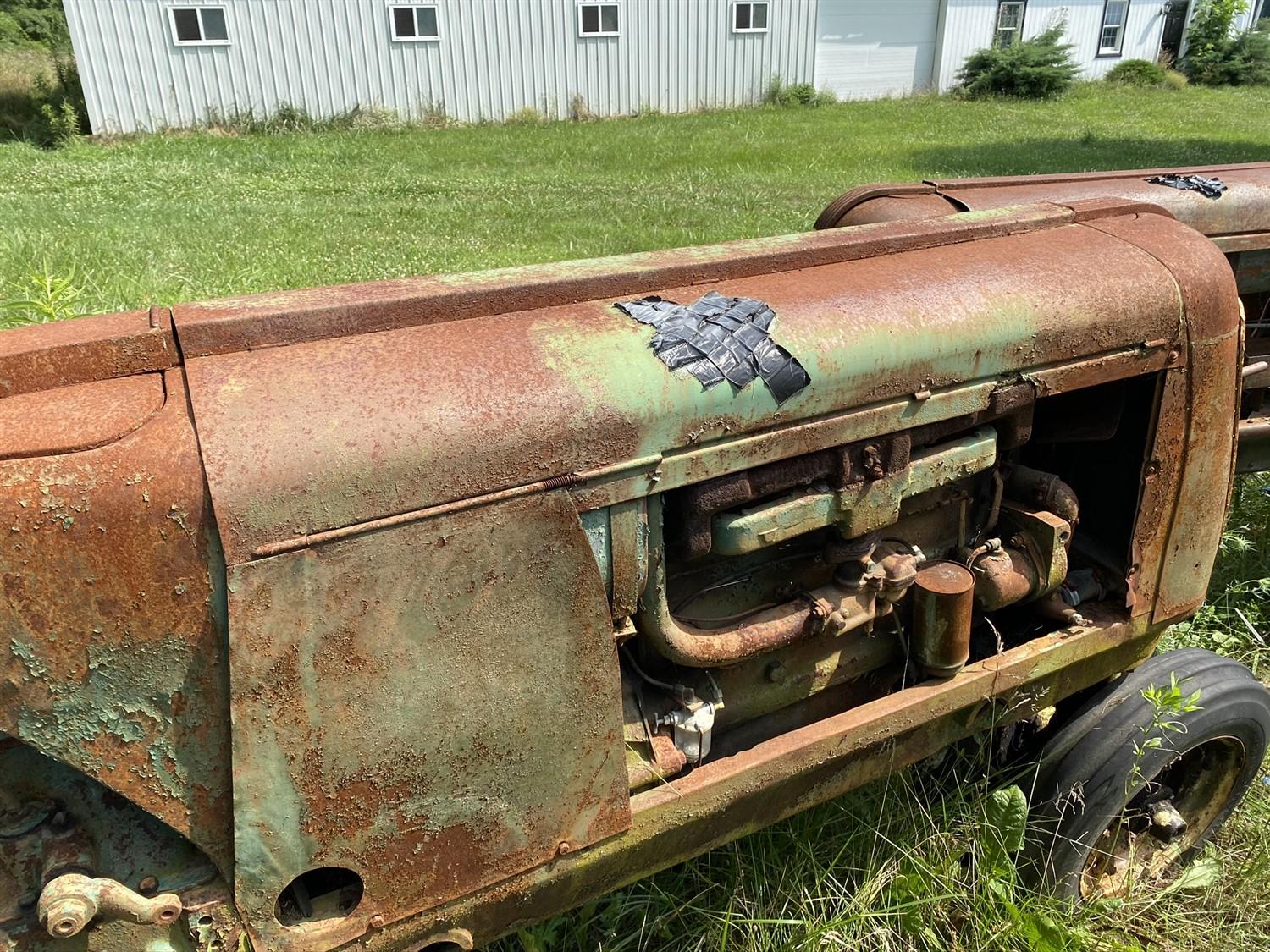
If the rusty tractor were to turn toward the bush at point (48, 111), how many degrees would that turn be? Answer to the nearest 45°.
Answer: approximately 90° to its left

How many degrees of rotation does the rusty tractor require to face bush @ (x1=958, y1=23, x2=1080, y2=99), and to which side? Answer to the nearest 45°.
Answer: approximately 45° to its left

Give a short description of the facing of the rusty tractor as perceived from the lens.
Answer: facing away from the viewer and to the right of the viewer

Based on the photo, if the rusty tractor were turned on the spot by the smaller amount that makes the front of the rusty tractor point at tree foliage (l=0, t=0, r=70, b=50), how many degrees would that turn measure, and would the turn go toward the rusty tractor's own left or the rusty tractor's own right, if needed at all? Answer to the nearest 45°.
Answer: approximately 90° to the rusty tractor's own left

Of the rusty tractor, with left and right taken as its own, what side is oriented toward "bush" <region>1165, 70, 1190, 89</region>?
front

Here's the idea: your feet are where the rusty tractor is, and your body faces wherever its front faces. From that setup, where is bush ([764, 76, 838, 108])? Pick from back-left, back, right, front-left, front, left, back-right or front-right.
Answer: front-left
